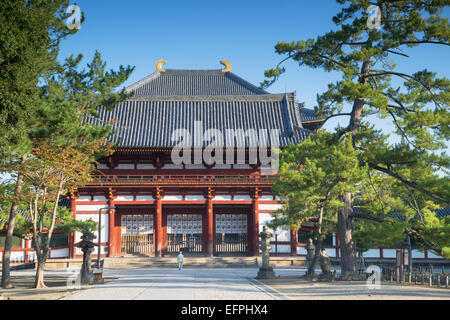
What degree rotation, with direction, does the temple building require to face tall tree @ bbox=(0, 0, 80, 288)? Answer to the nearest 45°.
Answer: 0° — it already faces it

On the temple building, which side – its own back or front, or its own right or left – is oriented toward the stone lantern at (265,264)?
front

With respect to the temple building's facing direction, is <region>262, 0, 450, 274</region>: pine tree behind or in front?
in front

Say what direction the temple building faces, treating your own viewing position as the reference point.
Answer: facing the viewer
